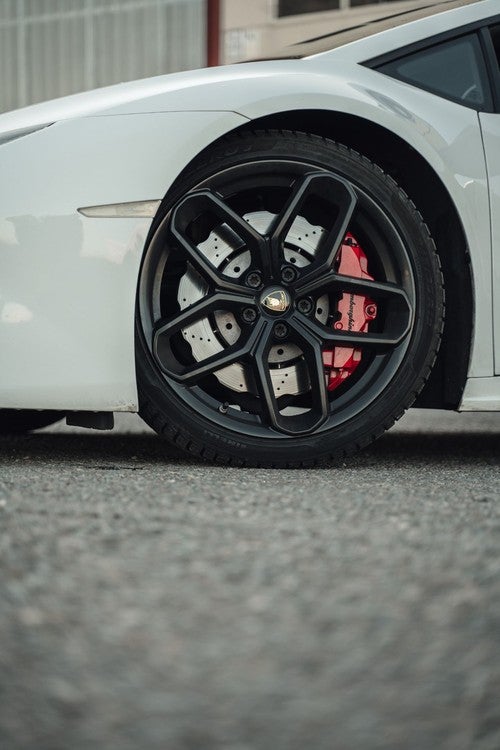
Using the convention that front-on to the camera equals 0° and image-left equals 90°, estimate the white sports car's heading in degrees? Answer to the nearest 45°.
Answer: approximately 90°
